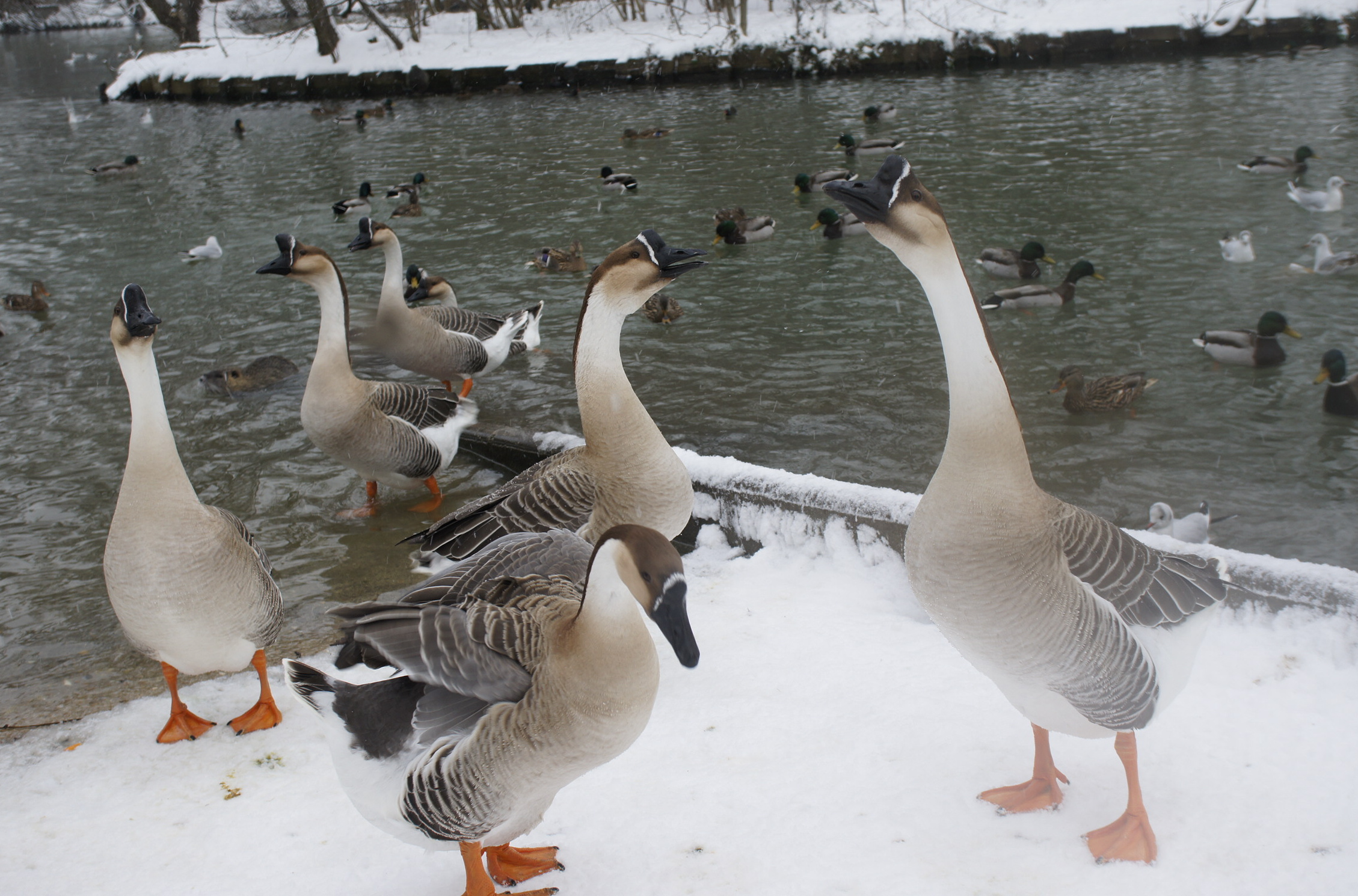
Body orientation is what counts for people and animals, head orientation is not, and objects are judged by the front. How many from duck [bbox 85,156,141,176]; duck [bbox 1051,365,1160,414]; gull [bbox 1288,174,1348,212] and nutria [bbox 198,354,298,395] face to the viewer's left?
2

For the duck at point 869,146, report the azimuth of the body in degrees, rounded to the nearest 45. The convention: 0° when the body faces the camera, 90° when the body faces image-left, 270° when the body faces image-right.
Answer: approximately 90°

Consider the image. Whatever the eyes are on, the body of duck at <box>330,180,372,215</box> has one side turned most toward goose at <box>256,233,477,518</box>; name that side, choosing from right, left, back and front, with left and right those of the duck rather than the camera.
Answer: right

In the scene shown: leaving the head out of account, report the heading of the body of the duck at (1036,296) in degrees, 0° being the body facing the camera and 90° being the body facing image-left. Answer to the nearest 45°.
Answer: approximately 270°

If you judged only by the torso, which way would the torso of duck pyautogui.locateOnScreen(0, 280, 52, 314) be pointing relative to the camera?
to the viewer's right

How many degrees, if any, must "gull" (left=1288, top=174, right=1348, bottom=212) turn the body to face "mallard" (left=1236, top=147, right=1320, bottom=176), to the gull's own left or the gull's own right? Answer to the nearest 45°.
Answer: approximately 90° to the gull's own left

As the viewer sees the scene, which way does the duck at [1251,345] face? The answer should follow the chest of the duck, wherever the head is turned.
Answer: to the viewer's right

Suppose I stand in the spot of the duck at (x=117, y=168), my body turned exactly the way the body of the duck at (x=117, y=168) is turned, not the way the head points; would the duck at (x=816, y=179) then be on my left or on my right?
on my right

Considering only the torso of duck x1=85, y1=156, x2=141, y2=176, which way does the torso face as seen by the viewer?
to the viewer's right
